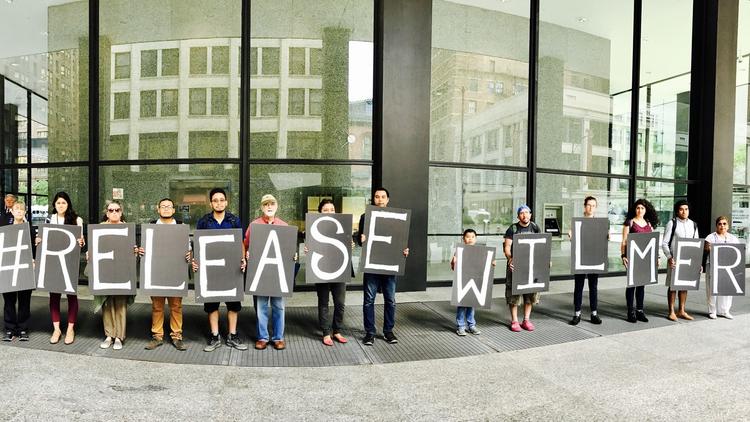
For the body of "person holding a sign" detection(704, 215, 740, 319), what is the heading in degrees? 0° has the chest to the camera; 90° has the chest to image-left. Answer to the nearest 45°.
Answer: approximately 0°

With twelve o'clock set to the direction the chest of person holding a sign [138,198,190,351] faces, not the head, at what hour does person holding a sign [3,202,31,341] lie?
person holding a sign [3,202,31,341] is roughly at 4 o'clock from person holding a sign [138,198,190,351].

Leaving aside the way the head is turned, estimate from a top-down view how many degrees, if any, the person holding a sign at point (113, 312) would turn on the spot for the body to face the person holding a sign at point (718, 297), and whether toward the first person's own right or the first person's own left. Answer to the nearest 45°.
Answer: approximately 90° to the first person's own left

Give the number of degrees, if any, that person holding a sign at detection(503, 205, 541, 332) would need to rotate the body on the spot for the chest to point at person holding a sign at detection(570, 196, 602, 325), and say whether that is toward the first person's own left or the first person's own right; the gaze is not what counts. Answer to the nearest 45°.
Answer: approximately 135° to the first person's own left

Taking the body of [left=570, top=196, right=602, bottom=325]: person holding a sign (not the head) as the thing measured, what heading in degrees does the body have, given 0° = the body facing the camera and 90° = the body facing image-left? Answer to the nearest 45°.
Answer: approximately 0°

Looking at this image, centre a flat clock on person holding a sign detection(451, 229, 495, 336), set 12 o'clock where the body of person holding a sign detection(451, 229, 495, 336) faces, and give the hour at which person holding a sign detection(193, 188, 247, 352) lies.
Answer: person holding a sign detection(193, 188, 247, 352) is roughly at 2 o'clock from person holding a sign detection(451, 229, 495, 336).

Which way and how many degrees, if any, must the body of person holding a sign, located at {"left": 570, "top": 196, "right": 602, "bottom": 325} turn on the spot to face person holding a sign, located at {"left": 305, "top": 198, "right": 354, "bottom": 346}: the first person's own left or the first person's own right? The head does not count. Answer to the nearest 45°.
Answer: approximately 45° to the first person's own right

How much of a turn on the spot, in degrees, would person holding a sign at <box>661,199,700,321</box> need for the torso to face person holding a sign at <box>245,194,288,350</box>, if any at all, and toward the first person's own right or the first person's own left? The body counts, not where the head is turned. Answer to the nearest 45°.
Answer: approximately 45° to the first person's own right
